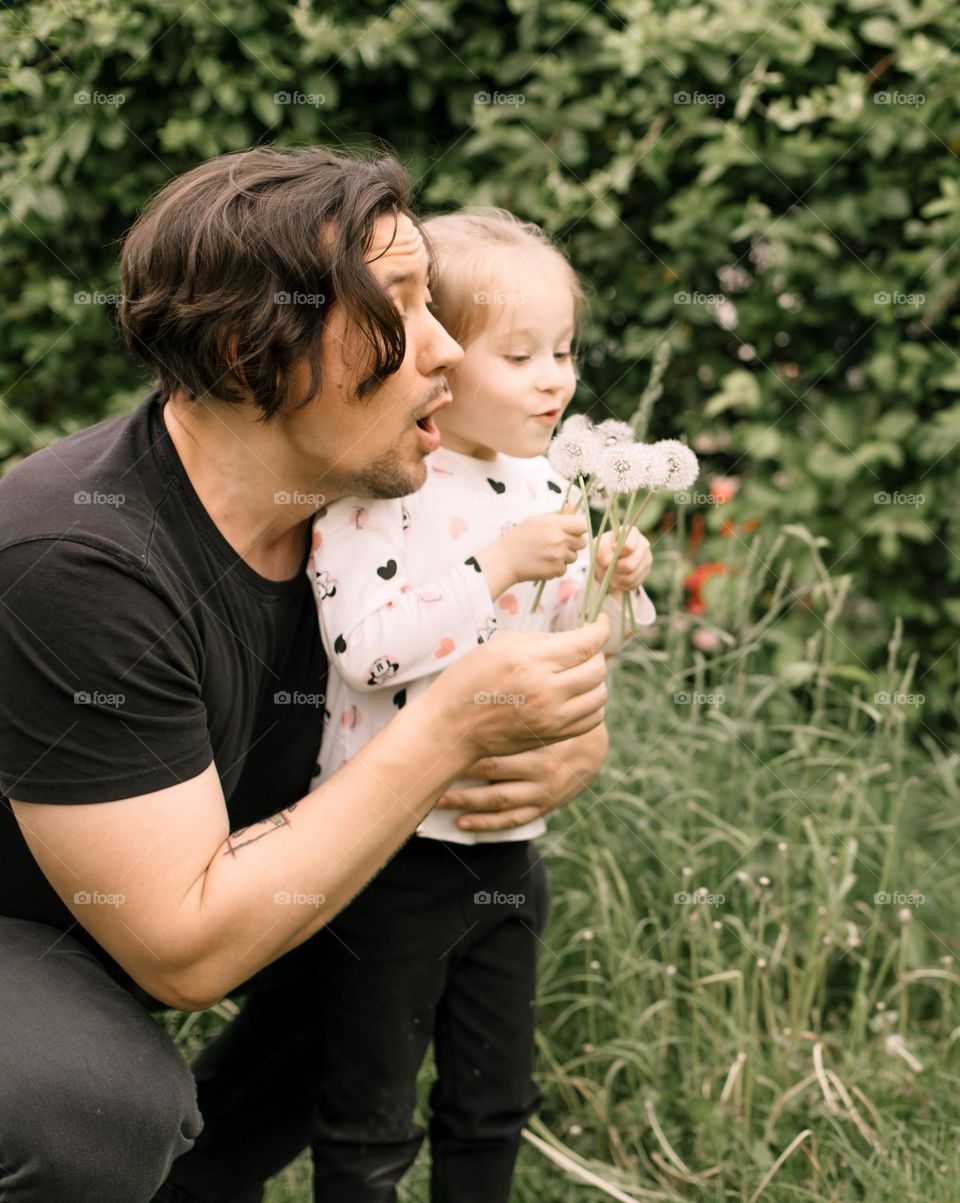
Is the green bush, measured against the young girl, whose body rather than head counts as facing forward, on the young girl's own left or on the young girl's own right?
on the young girl's own left

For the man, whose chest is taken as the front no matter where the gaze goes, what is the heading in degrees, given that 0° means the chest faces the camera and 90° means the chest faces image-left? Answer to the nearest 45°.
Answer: approximately 270°

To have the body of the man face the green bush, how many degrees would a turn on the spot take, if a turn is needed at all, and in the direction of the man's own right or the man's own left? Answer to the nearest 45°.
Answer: approximately 45° to the man's own left

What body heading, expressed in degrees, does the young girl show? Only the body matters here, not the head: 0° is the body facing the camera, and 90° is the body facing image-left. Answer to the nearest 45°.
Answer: approximately 315°

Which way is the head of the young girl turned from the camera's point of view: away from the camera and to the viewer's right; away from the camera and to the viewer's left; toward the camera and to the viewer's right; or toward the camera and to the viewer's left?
toward the camera and to the viewer's right

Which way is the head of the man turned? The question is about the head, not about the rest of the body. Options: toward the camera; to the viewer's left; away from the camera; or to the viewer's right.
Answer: to the viewer's right
